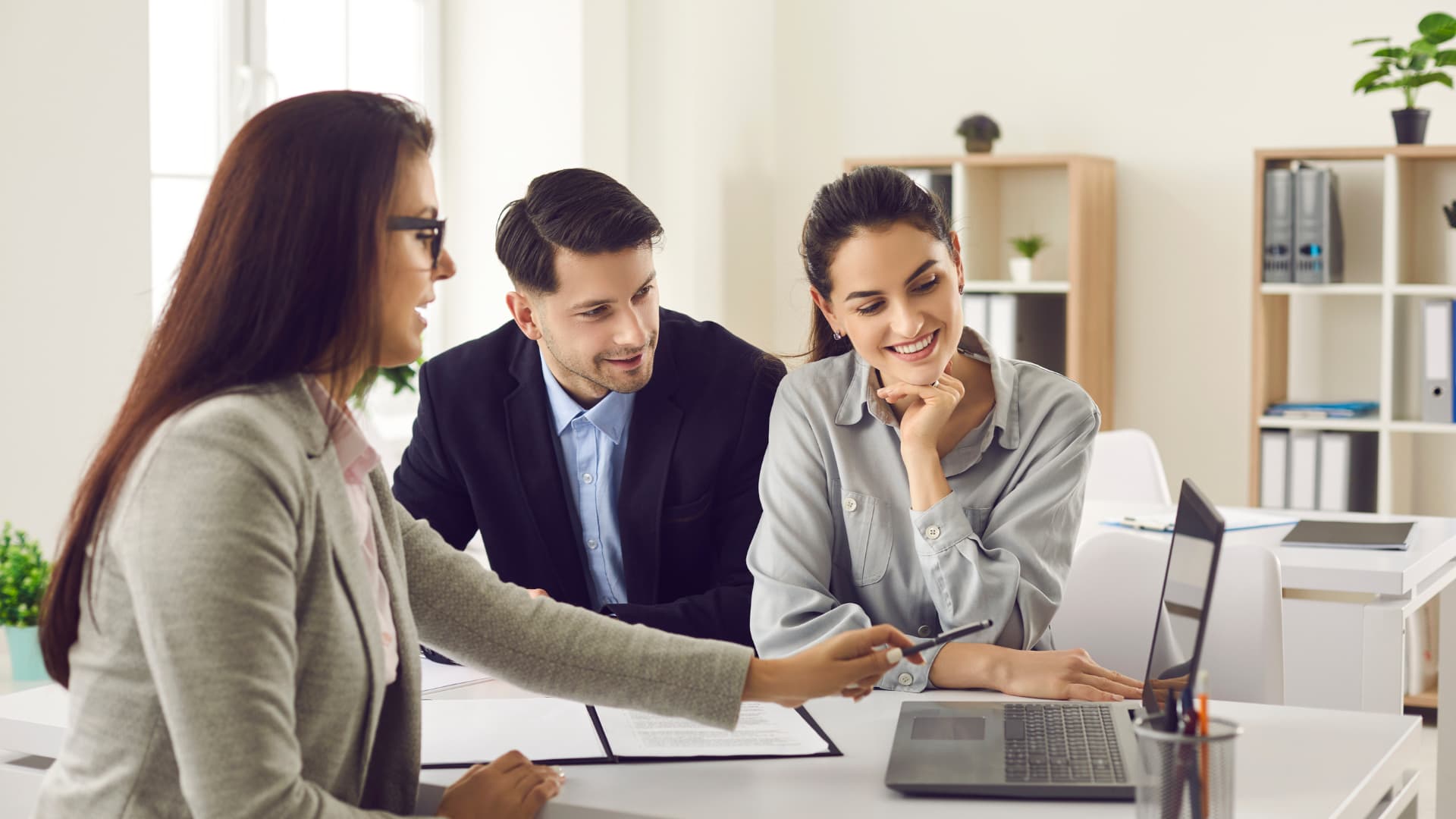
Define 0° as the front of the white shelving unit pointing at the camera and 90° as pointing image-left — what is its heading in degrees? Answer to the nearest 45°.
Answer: approximately 0°

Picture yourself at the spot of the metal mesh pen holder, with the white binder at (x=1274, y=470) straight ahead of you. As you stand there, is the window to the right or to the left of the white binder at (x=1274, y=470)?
left

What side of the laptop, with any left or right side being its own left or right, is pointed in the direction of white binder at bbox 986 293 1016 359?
right

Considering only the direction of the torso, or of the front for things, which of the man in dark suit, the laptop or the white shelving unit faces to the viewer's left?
the laptop

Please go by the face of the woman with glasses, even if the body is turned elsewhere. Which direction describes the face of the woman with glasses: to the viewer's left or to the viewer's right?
to the viewer's right

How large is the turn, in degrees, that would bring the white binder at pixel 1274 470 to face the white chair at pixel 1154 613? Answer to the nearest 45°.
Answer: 0° — it already faces it

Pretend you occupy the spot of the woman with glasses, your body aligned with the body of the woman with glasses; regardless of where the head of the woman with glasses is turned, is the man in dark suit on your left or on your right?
on your left
